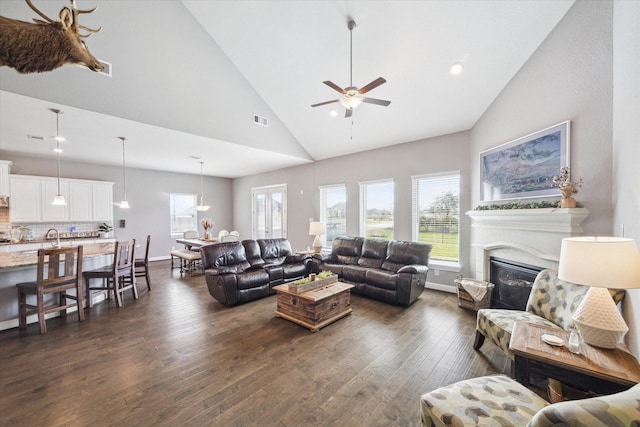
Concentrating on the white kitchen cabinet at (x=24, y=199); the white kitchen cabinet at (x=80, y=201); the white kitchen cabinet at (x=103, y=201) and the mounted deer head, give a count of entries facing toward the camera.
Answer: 3

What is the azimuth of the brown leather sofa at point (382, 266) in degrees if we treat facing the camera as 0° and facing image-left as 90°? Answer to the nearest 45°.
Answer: approximately 45°

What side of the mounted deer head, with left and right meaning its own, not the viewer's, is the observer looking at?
right

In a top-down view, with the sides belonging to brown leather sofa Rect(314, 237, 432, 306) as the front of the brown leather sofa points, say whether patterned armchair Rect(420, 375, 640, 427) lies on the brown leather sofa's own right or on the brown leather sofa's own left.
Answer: on the brown leather sofa's own left

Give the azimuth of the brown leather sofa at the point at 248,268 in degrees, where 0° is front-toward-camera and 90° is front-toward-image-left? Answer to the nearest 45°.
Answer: approximately 315°

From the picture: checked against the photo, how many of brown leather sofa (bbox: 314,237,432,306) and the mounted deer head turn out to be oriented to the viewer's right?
1

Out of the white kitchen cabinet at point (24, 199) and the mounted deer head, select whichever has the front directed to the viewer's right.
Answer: the mounted deer head

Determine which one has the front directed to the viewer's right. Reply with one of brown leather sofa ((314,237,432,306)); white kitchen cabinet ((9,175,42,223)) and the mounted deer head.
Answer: the mounted deer head

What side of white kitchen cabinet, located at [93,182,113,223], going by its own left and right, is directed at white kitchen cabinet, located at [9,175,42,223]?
right
